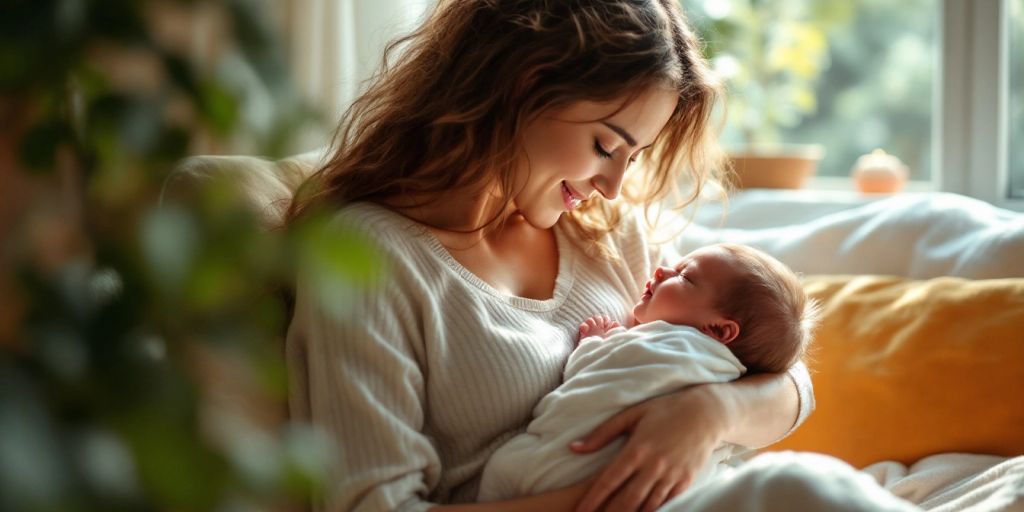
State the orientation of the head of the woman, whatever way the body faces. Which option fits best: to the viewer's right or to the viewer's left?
to the viewer's right

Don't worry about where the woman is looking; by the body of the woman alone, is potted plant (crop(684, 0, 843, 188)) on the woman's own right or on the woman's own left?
on the woman's own left

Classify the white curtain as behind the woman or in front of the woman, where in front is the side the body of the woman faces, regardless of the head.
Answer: behind

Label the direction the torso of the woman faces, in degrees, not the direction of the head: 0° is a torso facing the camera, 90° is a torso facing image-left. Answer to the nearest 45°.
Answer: approximately 315°

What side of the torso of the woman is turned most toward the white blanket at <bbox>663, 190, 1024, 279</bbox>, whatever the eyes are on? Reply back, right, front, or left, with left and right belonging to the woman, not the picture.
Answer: left

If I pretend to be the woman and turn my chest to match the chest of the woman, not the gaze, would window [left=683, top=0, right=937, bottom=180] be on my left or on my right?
on my left

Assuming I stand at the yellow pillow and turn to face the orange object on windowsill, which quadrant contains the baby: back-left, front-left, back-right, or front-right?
back-left

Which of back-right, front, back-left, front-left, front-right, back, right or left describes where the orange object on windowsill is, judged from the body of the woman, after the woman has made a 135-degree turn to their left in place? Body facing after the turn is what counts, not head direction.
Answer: front-right

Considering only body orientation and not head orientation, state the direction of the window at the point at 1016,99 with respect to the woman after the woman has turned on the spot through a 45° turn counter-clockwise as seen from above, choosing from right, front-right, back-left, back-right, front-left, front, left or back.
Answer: front-left
